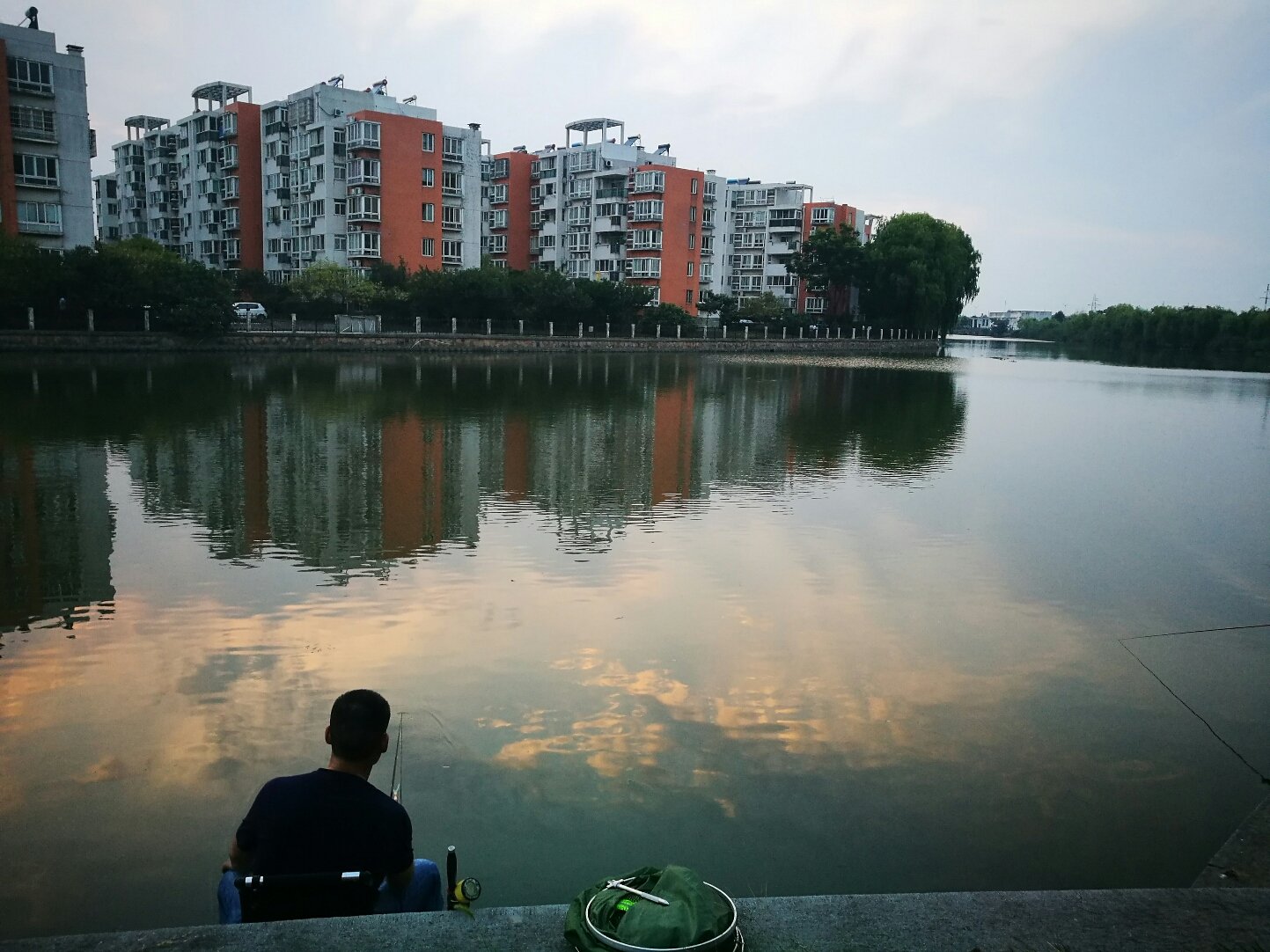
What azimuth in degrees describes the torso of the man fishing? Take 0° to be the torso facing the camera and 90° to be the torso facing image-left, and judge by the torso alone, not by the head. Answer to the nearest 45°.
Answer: approximately 180°

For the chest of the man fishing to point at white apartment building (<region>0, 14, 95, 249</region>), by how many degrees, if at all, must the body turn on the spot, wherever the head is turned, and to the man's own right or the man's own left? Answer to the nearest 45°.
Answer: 0° — they already face it

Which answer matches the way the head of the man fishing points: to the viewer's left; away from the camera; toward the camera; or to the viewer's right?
away from the camera
